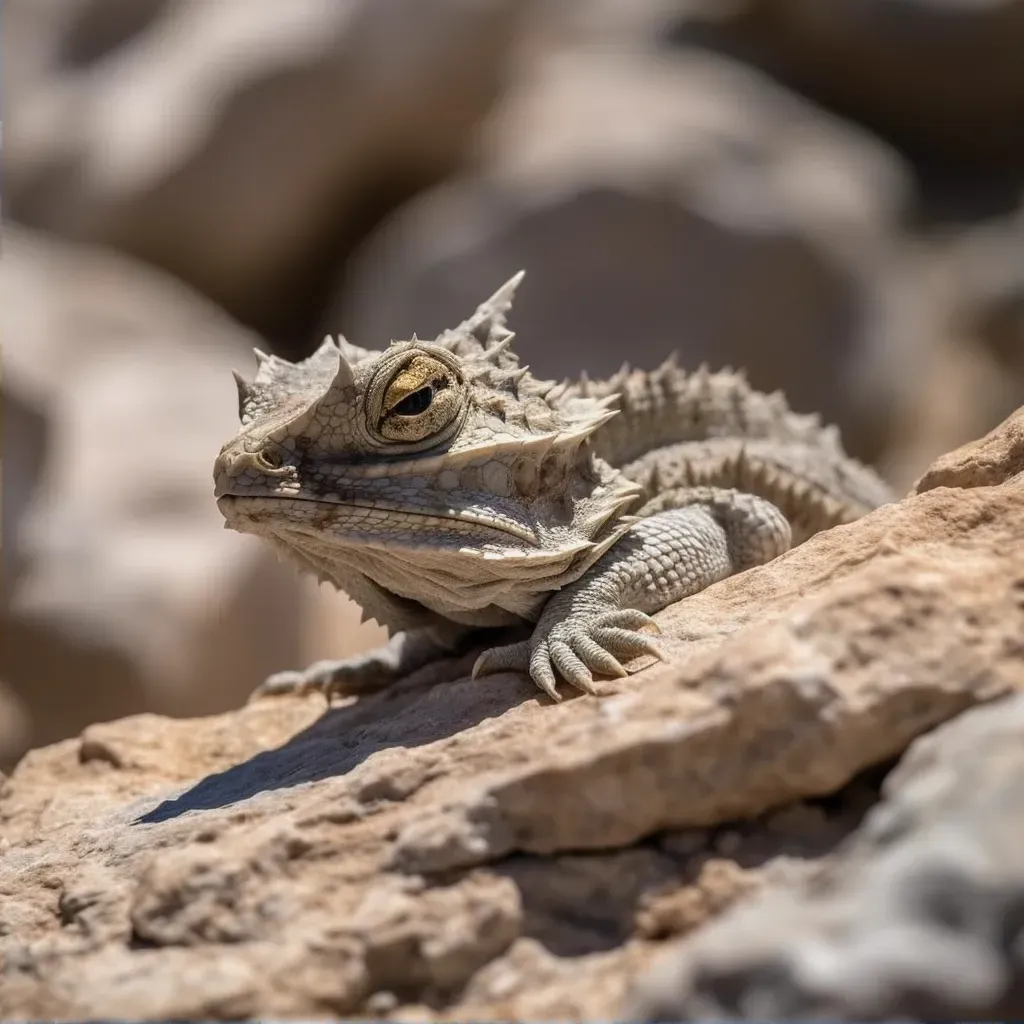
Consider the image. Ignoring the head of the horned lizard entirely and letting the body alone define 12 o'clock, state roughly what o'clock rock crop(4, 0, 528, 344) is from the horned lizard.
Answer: The rock is roughly at 4 o'clock from the horned lizard.

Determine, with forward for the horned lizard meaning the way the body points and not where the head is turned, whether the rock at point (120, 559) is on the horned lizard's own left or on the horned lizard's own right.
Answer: on the horned lizard's own right

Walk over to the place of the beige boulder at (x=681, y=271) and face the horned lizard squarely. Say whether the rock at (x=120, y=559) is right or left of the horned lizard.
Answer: right

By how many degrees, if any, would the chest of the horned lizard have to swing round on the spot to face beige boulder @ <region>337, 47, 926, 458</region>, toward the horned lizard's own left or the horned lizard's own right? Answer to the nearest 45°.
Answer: approximately 135° to the horned lizard's own right

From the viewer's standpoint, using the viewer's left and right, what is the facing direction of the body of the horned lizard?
facing the viewer and to the left of the viewer

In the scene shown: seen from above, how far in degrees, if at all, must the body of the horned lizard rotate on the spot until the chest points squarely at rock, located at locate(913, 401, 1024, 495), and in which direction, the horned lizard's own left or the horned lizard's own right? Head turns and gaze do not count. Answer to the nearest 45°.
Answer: approximately 135° to the horned lizard's own left

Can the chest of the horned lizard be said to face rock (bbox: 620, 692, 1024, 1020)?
no

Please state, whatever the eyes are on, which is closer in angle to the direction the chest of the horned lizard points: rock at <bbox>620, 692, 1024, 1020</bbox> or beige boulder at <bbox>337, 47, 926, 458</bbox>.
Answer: the rock

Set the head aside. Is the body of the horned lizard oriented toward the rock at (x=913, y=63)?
no
